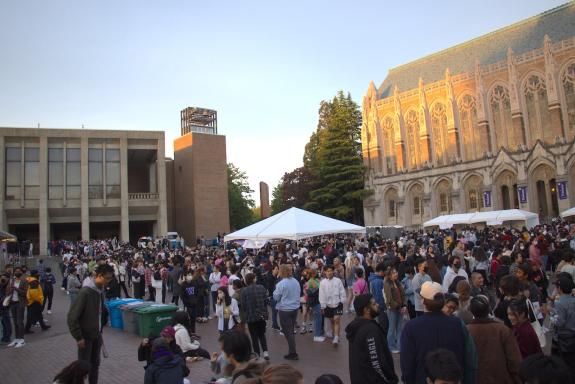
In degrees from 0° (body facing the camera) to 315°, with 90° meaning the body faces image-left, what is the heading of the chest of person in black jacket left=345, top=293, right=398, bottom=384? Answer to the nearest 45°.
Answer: approximately 225°

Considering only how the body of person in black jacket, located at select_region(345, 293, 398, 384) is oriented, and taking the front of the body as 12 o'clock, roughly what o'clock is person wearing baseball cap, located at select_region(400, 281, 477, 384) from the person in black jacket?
The person wearing baseball cap is roughly at 12 o'clock from the person in black jacket.

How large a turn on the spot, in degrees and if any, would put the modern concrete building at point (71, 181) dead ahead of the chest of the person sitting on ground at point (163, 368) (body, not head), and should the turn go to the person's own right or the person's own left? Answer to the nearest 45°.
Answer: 0° — they already face it

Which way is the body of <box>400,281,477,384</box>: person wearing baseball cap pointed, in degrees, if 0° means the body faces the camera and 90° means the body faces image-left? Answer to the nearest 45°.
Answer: approximately 180°

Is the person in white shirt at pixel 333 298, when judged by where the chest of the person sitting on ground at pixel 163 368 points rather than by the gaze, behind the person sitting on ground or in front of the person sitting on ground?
in front

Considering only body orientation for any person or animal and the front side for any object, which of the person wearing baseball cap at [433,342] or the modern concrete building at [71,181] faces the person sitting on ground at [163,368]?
the modern concrete building

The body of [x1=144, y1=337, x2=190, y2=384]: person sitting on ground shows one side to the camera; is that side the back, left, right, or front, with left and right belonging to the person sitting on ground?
back

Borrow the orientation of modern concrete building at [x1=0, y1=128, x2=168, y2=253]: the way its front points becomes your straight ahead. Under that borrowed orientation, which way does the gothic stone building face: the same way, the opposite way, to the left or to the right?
to the right

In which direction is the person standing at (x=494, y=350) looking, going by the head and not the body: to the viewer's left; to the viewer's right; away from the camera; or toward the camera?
away from the camera

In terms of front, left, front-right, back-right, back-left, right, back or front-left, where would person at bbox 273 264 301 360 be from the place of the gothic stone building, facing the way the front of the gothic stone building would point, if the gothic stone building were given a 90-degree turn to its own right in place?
back-left

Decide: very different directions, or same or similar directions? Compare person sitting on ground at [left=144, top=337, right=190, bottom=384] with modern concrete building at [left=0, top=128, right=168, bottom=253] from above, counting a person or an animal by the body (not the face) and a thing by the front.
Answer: very different directions
